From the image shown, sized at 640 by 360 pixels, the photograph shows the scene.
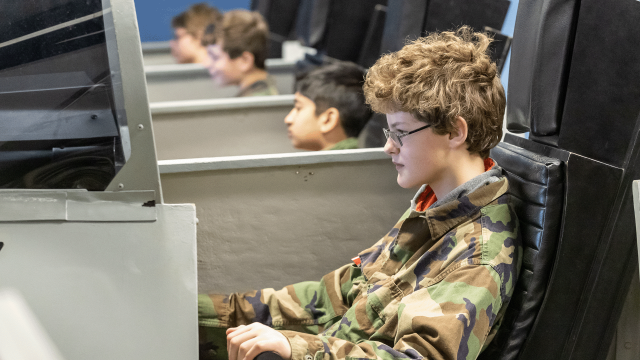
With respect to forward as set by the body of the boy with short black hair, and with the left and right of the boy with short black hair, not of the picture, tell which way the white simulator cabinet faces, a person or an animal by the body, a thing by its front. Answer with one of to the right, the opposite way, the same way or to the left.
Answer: the opposite way

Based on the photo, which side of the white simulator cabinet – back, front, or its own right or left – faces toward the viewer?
right

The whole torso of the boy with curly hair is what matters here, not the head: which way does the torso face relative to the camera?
to the viewer's left

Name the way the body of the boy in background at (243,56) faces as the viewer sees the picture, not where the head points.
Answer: to the viewer's left

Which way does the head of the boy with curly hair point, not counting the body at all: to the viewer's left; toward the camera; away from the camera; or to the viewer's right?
to the viewer's left

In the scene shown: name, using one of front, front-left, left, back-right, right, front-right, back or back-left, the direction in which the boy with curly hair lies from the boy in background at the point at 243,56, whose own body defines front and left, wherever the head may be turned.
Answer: left

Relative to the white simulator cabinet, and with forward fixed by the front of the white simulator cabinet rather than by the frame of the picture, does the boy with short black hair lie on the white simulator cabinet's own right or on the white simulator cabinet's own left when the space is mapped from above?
on the white simulator cabinet's own left

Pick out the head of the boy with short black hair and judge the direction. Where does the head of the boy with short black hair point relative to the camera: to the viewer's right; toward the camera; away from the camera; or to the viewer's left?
to the viewer's left

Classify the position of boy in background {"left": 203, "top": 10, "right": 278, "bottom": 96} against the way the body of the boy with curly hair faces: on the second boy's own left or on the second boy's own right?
on the second boy's own right

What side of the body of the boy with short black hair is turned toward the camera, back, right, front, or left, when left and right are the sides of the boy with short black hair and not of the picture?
left

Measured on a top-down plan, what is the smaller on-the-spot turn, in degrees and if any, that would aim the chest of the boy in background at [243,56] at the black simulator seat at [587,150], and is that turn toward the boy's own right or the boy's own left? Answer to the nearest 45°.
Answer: approximately 90° to the boy's own left

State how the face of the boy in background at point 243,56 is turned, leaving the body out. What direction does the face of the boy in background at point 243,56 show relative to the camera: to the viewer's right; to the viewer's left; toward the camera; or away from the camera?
to the viewer's left

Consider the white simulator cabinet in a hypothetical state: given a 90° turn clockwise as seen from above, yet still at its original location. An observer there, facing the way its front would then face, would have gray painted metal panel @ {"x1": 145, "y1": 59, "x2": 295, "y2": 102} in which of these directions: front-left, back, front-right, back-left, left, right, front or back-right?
back
